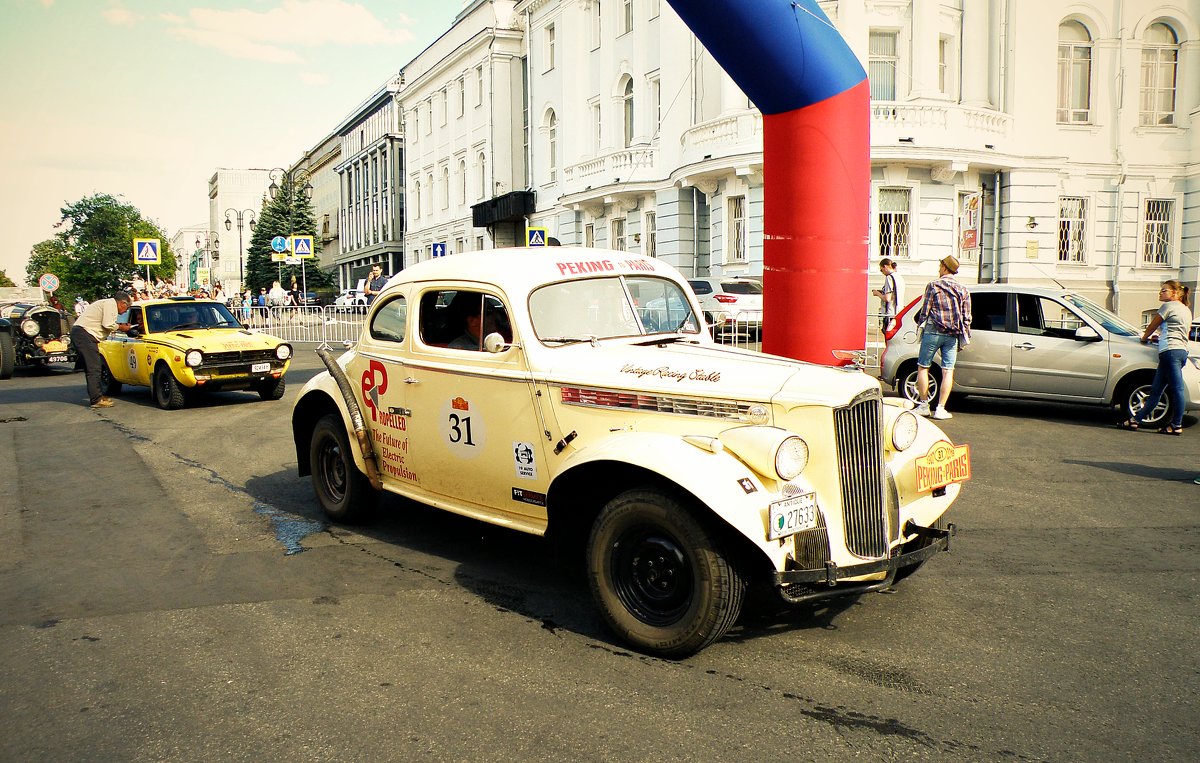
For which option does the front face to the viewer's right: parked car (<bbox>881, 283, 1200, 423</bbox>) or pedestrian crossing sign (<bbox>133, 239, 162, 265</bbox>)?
the parked car

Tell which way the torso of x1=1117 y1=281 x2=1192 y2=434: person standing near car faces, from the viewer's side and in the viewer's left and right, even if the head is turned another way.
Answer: facing to the left of the viewer

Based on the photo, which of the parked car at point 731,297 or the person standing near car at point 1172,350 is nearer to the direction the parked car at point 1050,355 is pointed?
the person standing near car

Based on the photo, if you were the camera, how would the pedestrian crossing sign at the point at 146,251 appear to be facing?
facing the viewer

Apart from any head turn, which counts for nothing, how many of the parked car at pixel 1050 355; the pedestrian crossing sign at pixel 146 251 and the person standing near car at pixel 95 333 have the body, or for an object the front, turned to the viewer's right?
2

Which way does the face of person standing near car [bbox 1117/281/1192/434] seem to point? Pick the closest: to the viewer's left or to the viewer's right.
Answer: to the viewer's left

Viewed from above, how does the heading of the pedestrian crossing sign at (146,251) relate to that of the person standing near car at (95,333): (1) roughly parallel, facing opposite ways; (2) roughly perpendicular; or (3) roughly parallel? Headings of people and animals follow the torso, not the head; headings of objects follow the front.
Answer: roughly perpendicular

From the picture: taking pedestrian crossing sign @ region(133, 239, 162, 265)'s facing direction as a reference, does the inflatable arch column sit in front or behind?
in front

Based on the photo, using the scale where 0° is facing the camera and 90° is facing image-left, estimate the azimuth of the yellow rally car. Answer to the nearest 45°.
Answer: approximately 315°

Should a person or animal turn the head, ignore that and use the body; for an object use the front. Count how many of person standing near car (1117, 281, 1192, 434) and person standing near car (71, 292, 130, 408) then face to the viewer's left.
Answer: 1

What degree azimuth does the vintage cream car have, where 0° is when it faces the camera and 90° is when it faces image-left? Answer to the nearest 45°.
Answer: approximately 315°

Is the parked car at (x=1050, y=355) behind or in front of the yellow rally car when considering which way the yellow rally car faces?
in front

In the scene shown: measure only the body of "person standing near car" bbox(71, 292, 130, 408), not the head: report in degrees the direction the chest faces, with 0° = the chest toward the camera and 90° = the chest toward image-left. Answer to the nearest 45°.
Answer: approximately 270°
